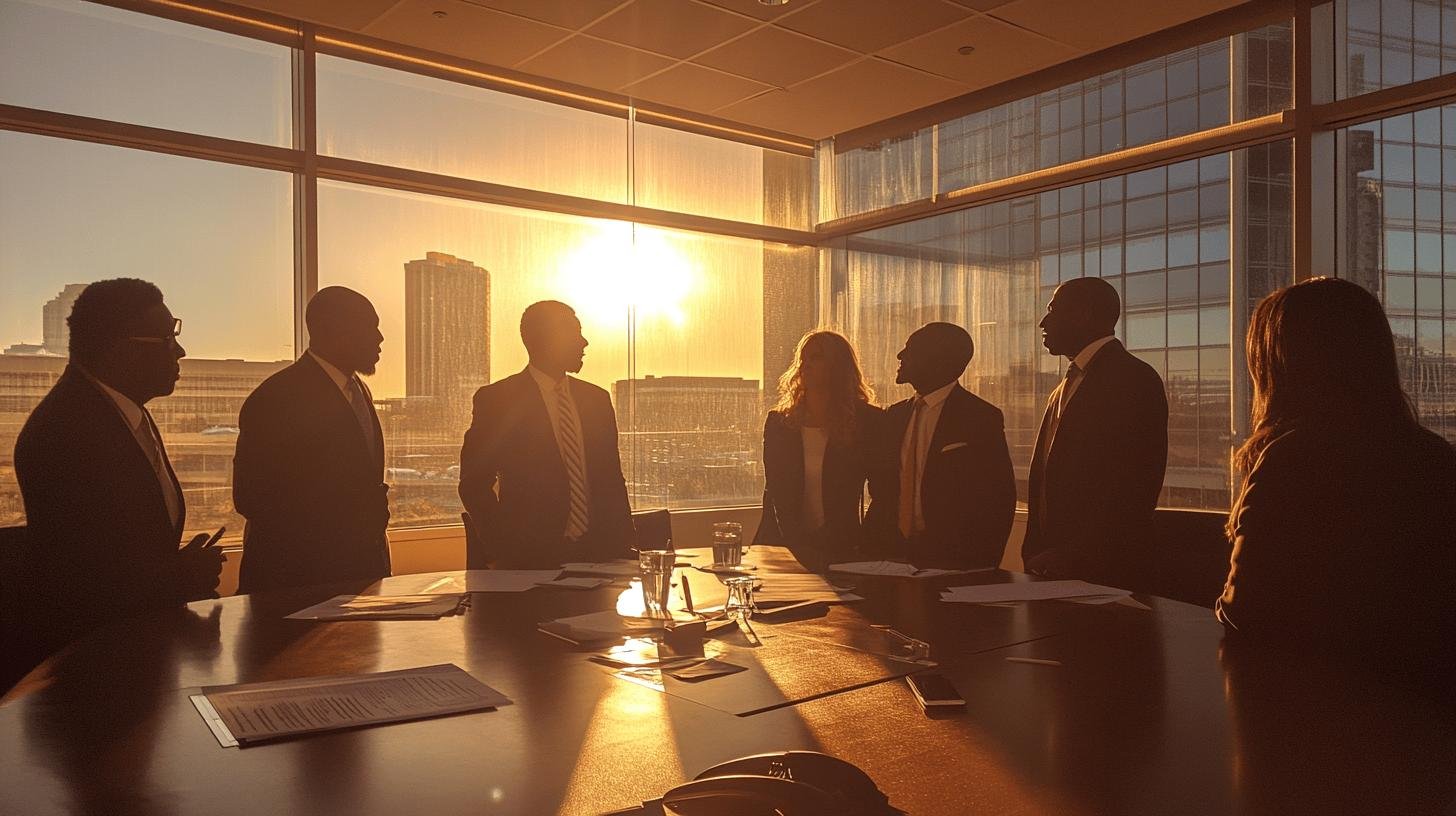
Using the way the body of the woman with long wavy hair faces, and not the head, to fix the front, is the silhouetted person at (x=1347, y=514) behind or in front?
in front

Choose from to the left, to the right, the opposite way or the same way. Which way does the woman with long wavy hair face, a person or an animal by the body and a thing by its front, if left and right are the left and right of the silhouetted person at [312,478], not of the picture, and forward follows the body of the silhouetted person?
to the right

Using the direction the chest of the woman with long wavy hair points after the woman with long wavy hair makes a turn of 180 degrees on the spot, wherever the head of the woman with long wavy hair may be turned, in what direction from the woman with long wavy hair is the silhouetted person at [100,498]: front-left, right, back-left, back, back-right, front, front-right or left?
back-left

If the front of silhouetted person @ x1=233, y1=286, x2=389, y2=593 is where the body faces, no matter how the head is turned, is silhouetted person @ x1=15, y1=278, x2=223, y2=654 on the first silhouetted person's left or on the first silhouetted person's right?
on the first silhouetted person's right

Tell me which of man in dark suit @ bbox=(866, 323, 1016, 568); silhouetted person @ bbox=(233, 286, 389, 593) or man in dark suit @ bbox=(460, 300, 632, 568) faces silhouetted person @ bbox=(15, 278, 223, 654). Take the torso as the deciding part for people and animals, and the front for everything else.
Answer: man in dark suit @ bbox=(866, 323, 1016, 568)

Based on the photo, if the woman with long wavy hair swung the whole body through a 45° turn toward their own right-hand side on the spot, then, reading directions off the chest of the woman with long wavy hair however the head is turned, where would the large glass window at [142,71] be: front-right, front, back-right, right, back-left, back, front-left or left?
front-right

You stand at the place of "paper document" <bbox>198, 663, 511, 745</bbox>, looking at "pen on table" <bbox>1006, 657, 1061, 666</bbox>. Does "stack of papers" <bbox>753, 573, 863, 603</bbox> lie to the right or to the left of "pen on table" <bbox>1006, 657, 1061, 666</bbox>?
left

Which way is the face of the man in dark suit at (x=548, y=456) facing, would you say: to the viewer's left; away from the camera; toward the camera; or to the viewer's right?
to the viewer's right

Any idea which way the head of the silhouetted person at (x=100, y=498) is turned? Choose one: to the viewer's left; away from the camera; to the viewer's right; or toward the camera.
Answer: to the viewer's right

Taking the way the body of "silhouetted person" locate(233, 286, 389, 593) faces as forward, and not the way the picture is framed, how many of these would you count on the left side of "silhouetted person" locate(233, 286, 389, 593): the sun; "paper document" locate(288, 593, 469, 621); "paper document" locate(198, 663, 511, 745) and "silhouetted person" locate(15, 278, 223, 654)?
1

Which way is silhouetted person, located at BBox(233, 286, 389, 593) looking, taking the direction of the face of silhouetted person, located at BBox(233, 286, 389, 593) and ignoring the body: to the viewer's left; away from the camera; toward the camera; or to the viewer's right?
to the viewer's right

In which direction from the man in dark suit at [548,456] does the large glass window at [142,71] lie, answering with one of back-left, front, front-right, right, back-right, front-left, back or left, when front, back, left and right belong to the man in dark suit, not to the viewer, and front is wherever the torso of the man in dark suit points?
back

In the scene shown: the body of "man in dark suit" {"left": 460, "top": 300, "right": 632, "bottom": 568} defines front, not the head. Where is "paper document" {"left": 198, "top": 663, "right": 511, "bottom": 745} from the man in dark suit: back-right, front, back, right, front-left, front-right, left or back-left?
front-right

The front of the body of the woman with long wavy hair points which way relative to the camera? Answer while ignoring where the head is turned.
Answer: toward the camera

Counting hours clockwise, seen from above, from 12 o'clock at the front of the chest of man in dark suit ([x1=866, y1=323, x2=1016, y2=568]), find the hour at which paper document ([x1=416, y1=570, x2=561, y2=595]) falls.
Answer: The paper document is roughly at 12 o'clock from the man in dark suit.

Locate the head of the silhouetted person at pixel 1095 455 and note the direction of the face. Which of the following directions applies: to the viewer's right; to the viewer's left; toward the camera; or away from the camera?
to the viewer's left

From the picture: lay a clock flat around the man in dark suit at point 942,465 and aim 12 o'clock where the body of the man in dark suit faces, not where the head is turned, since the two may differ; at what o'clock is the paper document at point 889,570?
The paper document is roughly at 11 o'clock from the man in dark suit.

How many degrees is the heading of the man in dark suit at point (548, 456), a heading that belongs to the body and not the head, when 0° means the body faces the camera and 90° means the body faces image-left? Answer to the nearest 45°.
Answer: approximately 315°

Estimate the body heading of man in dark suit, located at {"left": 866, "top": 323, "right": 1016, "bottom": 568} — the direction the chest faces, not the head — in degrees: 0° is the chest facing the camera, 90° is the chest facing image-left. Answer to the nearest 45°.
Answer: approximately 45°
